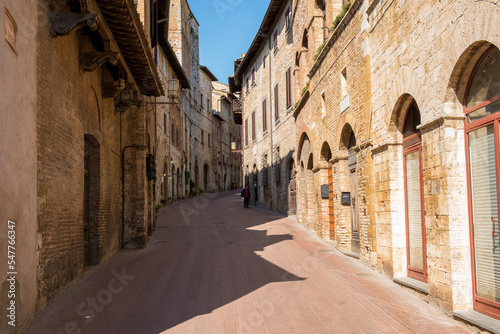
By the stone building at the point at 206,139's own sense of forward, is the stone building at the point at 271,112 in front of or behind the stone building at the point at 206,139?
in front

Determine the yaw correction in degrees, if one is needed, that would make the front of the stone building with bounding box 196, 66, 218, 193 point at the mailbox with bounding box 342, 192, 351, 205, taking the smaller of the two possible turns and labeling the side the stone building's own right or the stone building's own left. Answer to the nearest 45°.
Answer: approximately 45° to the stone building's own right

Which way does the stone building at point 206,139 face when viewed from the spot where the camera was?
facing the viewer and to the right of the viewer

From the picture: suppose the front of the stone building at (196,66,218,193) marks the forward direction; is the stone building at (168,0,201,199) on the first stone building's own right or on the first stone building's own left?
on the first stone building's own right

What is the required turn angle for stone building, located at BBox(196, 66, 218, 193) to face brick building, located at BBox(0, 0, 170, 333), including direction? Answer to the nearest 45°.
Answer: approximately 45° to its right
